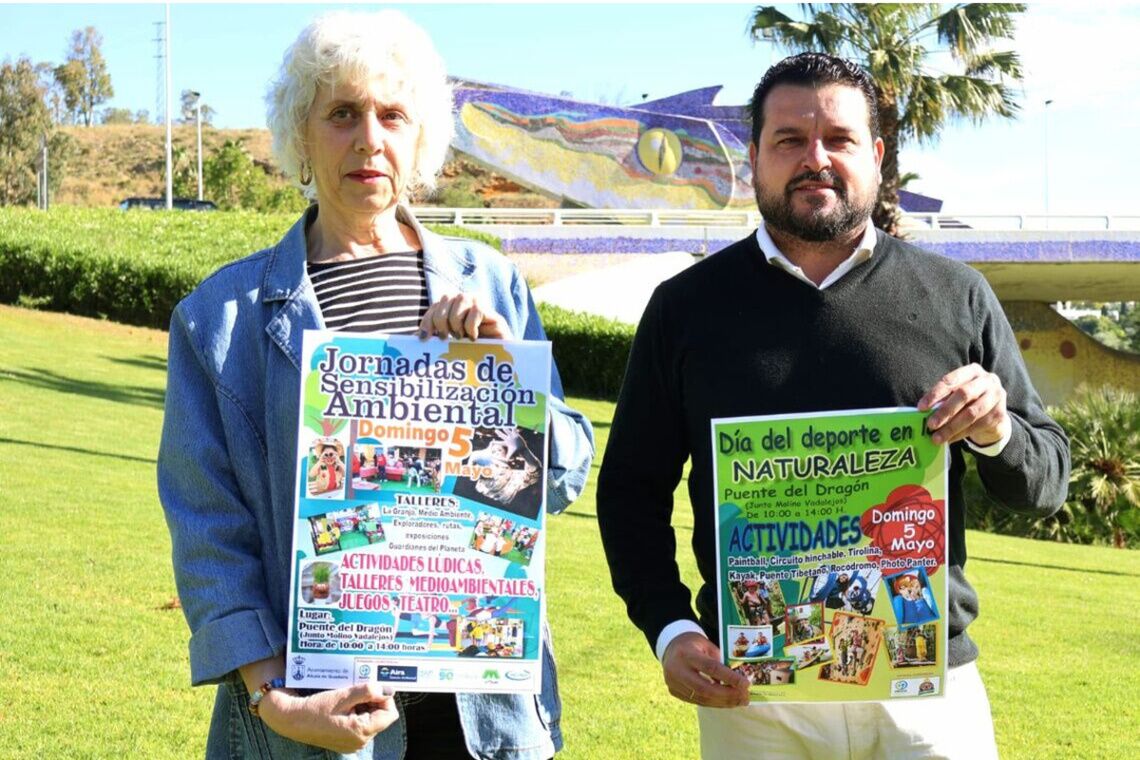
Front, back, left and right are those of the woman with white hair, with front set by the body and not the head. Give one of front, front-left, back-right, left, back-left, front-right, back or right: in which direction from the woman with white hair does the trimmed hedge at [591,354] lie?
back

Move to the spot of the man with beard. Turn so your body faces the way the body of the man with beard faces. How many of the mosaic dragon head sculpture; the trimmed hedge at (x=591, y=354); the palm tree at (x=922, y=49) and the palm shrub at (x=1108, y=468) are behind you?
4

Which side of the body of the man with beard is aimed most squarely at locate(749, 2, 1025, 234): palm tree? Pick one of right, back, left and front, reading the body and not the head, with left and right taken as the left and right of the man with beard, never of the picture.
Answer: back

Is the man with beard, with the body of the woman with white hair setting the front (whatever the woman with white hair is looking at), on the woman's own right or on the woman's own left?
on the woman's own left

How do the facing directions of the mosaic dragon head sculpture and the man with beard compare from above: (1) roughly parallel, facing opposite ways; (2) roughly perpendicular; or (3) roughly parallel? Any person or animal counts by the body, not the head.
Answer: roughly perpendicular

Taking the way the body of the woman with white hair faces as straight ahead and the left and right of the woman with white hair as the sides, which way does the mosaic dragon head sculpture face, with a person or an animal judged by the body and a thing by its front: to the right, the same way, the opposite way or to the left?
to the right

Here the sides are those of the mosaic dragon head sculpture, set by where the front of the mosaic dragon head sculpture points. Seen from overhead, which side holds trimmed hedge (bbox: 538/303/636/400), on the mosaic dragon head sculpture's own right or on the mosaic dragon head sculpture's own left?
on the mosaic dragon head sculpture's own left

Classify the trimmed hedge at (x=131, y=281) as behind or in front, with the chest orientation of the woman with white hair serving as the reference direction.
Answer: behind

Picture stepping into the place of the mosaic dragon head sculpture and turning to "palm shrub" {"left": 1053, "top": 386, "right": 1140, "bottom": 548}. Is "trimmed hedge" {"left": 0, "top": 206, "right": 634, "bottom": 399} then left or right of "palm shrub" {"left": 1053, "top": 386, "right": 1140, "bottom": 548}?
right

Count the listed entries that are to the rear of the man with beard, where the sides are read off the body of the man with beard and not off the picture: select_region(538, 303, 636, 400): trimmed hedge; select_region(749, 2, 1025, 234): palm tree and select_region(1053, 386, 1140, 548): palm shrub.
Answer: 3

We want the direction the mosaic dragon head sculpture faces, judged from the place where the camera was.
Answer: facing to the left of the viewer

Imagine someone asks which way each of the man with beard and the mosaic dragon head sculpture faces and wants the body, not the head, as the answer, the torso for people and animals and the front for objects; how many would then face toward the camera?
1
